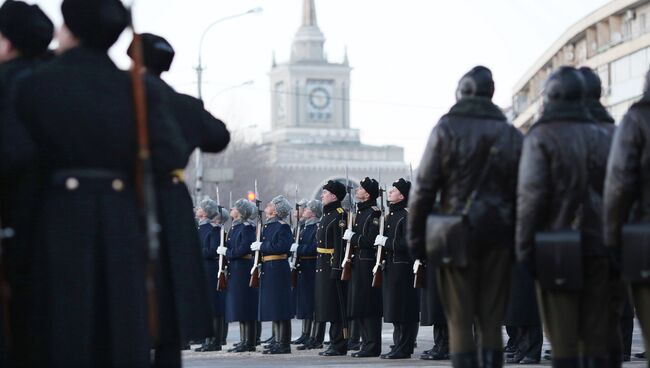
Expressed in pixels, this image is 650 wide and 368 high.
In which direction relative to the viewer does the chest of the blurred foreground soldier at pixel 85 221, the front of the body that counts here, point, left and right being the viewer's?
facing away from the viewer

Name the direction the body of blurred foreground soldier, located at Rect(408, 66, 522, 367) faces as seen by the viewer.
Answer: away from the camera

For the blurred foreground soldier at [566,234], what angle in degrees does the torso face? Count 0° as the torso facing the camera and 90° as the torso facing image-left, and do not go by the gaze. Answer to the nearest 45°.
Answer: approximately 180°

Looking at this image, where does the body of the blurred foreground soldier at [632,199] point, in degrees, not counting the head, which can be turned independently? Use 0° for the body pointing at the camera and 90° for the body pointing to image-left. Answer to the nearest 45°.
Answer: approximately 180°

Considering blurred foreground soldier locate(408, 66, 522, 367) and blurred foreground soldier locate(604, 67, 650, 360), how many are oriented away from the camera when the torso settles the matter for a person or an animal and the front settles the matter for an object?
2
